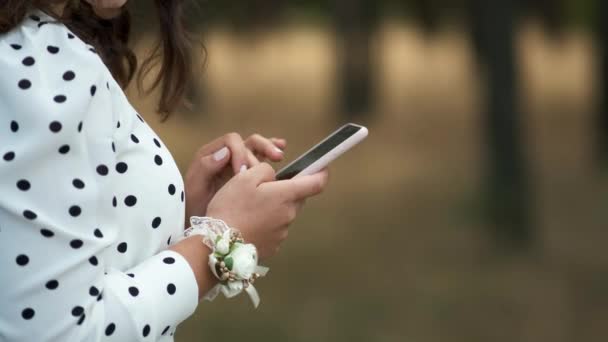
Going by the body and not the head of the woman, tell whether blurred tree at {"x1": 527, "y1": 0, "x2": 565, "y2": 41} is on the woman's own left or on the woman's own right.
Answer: on the woman's own left

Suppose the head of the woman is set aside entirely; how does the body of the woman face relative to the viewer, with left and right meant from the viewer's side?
facing to the right of the viewer

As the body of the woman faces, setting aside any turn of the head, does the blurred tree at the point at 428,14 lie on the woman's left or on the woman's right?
on the woman's left
